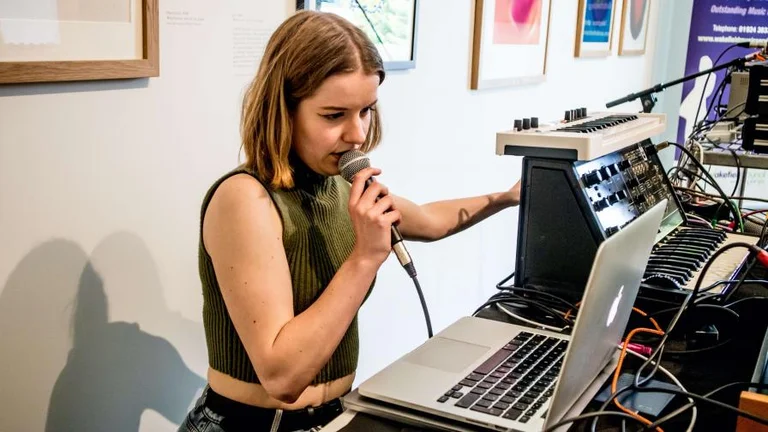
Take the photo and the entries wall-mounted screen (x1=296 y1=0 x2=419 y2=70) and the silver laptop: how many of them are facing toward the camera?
1

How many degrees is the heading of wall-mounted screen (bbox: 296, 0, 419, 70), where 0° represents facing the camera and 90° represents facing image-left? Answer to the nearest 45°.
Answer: approximately 0°

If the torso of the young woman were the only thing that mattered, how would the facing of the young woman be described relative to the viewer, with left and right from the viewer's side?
facing the viewer and to the right of the viewer

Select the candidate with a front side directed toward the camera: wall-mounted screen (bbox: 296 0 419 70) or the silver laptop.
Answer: the wall-mounted screen

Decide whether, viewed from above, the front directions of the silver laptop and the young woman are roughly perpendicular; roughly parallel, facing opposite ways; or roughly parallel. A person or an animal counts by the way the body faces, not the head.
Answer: roughly parallel, facing opposite ways

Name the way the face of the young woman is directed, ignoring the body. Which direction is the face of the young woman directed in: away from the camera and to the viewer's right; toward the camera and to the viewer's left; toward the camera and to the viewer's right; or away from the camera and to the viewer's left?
toward the camera and to the viewer's right

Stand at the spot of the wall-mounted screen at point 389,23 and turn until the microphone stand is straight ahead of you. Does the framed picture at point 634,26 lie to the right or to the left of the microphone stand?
left

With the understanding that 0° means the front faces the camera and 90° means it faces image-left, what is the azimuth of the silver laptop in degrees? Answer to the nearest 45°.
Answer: approximately 135°

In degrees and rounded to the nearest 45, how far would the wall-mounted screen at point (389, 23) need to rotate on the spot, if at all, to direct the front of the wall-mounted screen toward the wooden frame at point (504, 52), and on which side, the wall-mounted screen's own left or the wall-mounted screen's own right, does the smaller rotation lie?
approximately 135° to the wall-mounted screen's own left

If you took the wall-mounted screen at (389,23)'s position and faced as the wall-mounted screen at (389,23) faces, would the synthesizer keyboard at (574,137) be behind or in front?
in front
